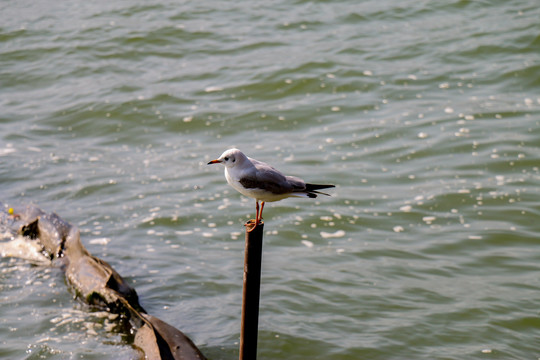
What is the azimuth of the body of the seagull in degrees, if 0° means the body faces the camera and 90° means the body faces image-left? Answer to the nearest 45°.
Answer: approximately 90°
